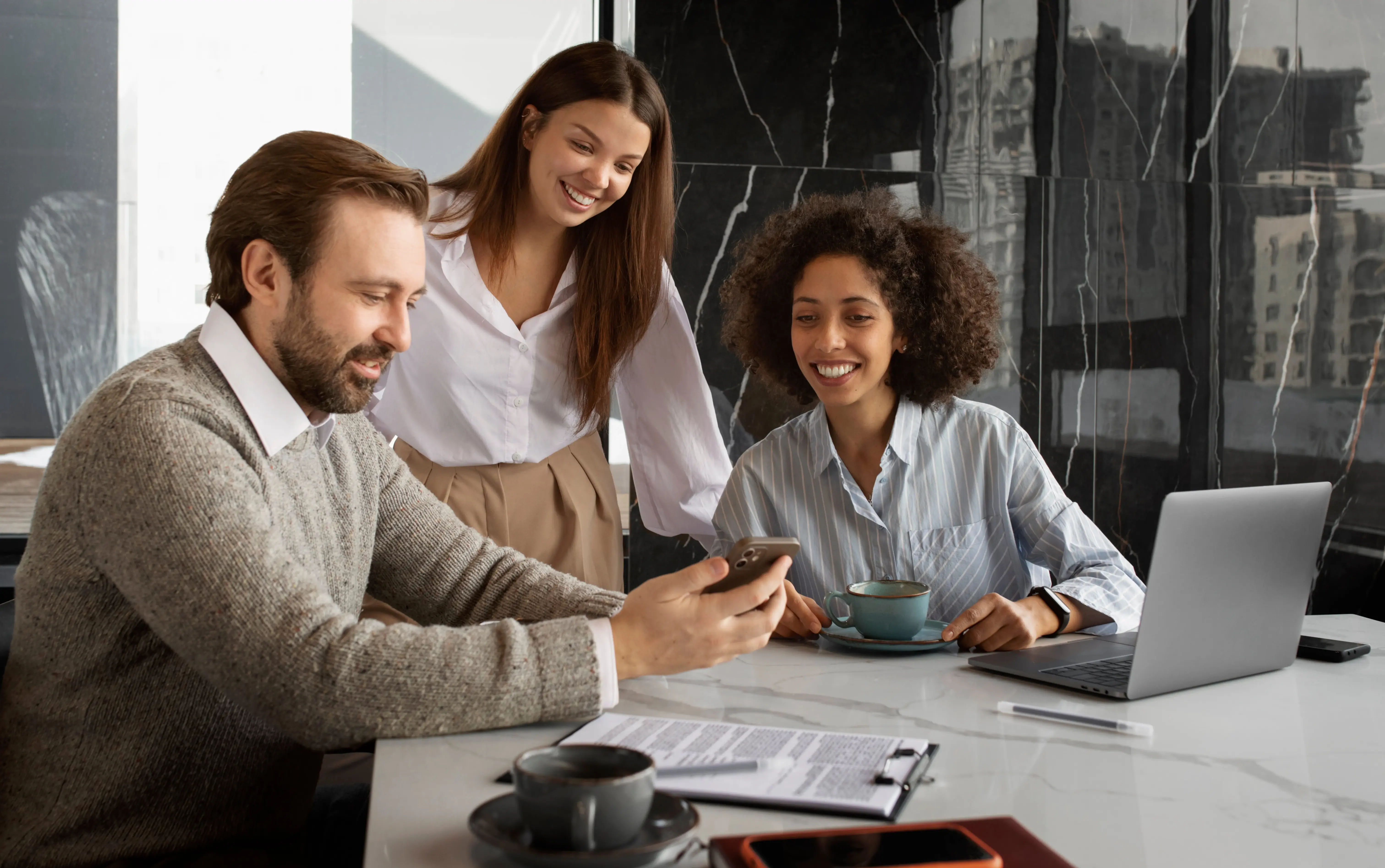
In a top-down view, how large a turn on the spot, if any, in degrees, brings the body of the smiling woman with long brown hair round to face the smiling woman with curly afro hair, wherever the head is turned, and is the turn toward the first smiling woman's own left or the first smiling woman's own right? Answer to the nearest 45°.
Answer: approximately 90° to the first smiling woman's own left

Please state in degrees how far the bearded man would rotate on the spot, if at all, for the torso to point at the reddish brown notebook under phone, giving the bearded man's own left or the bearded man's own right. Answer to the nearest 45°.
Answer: approximately 45° to the bearded man's own right

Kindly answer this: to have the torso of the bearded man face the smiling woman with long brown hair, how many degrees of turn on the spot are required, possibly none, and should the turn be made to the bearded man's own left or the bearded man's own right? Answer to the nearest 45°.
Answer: approximately 45° to the bearded man's own left

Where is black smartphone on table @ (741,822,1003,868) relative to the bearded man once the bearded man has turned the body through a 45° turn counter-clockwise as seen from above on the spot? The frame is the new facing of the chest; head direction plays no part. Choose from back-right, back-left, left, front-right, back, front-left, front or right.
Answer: right

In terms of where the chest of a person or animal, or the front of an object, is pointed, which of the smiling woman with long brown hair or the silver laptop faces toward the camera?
the smiling woman with long brown hair

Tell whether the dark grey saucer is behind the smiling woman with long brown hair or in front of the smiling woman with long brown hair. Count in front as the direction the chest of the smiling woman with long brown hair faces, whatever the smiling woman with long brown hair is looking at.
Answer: in front

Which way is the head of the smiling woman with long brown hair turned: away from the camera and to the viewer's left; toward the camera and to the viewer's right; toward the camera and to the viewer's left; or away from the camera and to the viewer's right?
toward the camera and to the viewer's right

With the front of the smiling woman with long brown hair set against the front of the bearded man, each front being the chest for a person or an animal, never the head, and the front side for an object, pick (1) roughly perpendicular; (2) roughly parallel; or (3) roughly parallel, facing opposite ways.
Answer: roughly perpendicular

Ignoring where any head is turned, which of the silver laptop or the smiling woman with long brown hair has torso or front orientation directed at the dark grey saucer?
the smiling woman with long brown hair

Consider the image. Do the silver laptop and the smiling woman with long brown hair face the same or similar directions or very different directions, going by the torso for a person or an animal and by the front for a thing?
very different directions

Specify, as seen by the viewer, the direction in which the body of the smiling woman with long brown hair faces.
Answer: toward the camera

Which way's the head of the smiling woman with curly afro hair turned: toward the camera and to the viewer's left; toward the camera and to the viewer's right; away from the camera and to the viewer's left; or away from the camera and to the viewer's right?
toward the camera and to the viewer's left

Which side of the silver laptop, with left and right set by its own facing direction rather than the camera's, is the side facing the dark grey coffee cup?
left

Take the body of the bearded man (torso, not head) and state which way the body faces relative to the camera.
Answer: to the viewer's right

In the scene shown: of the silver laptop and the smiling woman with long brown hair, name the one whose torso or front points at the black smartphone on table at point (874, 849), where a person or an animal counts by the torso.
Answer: the smiling woman with long brown hair

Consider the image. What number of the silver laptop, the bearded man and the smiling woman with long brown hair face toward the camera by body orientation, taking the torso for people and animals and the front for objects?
1

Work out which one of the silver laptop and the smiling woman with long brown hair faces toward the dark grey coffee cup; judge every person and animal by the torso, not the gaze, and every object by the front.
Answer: the smiling woman with long brown hair

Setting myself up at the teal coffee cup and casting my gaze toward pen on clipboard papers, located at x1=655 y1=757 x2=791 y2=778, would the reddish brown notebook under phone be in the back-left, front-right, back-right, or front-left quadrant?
front-left

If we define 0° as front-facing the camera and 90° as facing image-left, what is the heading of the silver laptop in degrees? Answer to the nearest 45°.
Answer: approximately 135°
